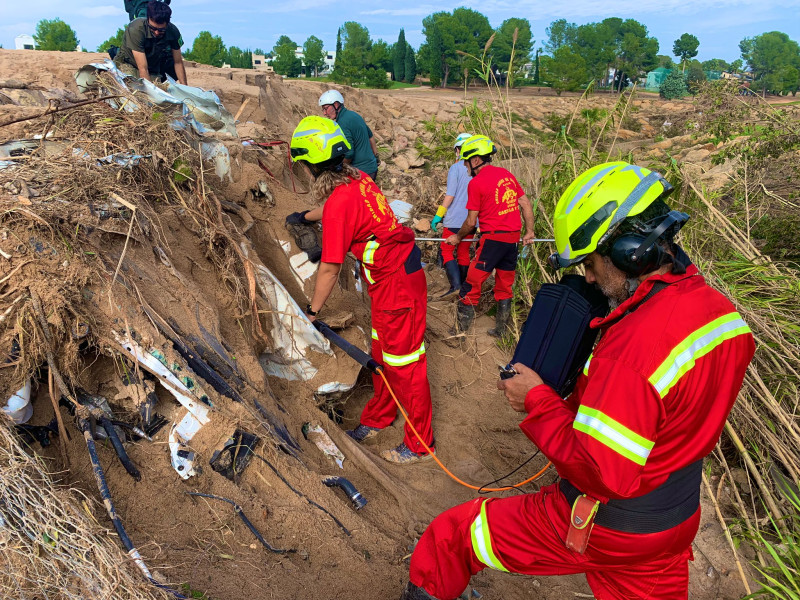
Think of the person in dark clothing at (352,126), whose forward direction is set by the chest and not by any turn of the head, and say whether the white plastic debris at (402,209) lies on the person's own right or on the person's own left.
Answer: on the person's own right

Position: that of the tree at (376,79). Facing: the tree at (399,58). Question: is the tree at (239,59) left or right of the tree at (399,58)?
left

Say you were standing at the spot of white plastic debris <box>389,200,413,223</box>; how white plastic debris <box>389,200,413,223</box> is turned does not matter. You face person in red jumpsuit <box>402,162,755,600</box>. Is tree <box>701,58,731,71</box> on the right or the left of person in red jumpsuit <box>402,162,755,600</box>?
left

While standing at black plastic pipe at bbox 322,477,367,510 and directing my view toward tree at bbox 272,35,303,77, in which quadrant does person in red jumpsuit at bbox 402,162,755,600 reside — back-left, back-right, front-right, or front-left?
back-right

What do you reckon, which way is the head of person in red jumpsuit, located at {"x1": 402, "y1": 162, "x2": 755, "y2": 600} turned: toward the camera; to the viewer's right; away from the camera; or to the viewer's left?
to the viewer's left

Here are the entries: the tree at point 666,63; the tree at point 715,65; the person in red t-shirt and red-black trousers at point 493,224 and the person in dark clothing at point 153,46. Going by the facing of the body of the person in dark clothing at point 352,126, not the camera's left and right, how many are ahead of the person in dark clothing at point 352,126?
1

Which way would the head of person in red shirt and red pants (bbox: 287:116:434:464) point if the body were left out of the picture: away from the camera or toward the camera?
away from the camera
